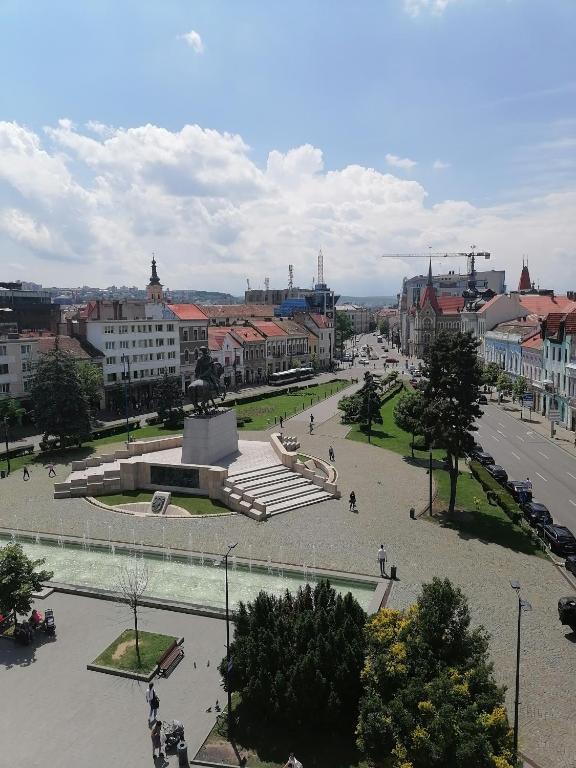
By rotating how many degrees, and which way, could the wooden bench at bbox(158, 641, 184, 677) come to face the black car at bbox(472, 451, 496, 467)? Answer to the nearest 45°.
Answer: approximately 90° to its left

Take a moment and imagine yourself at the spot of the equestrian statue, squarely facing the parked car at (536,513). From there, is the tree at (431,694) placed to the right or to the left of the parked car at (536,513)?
right

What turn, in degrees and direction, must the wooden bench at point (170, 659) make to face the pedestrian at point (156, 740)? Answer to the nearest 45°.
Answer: approximately 45° to its right

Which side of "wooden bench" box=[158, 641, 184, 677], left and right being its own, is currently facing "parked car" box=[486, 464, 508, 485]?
left

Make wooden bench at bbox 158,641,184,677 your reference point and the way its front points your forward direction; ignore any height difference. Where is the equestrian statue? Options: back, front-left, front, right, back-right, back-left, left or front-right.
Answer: back-left

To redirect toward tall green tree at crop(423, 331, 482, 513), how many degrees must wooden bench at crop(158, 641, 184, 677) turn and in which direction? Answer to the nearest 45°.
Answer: approximately 90° to its left

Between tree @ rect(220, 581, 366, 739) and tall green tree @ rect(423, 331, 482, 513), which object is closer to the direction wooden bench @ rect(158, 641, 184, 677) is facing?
the tree

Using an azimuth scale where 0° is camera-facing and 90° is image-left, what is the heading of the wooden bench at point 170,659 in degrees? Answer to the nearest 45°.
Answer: approximately 315°

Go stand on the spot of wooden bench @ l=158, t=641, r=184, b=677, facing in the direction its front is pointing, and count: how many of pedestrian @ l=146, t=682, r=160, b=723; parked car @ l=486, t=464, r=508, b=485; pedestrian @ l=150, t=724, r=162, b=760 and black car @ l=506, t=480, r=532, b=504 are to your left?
2

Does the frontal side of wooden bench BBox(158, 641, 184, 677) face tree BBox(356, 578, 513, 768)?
yes
